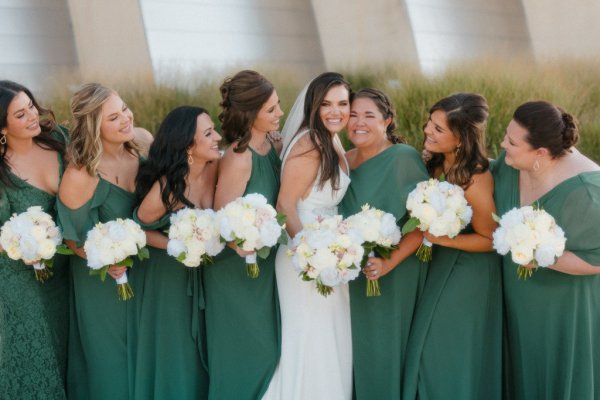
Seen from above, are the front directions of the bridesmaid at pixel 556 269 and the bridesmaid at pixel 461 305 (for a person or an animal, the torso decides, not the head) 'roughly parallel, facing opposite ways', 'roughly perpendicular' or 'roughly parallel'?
roughly parallel

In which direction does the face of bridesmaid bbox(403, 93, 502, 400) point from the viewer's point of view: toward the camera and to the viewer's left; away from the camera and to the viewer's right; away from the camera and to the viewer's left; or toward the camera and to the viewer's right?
toward the camera and to the viewer's left

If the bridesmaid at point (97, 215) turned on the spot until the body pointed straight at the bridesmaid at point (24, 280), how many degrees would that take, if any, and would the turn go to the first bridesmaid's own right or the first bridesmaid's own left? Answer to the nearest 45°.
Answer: approximately 135° to the first bridesmaid's own right

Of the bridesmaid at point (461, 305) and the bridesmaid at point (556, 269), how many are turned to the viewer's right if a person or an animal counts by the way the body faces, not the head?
0

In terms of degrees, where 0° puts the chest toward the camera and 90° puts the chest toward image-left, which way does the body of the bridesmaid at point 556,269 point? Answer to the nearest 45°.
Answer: approximately 45°

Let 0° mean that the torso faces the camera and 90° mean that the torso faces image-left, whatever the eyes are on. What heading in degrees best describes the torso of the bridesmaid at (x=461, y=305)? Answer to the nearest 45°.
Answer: approximately 45°

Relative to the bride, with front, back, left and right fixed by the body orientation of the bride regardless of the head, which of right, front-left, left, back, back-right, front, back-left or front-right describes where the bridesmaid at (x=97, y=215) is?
back-right

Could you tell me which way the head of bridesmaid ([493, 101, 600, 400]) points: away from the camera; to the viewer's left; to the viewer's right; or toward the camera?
to the viewer's left

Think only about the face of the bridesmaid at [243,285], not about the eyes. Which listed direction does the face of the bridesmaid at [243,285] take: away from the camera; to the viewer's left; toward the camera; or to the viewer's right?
to the viewer's right

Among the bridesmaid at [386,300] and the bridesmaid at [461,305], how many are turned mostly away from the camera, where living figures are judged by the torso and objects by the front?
0

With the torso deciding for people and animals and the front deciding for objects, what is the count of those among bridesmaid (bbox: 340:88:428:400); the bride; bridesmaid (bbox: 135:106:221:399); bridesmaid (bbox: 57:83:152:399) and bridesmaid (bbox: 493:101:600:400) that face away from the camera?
0

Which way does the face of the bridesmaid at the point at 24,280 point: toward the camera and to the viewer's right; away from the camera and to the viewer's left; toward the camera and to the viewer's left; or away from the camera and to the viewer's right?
toward the camera and to the viewer's right

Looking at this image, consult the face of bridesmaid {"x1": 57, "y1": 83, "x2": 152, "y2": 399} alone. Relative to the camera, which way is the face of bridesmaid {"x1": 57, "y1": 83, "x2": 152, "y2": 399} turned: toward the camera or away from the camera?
toward the camera

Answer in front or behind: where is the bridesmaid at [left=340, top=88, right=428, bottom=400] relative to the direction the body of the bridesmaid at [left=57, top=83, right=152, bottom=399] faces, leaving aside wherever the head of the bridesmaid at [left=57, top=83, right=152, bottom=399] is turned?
in front
